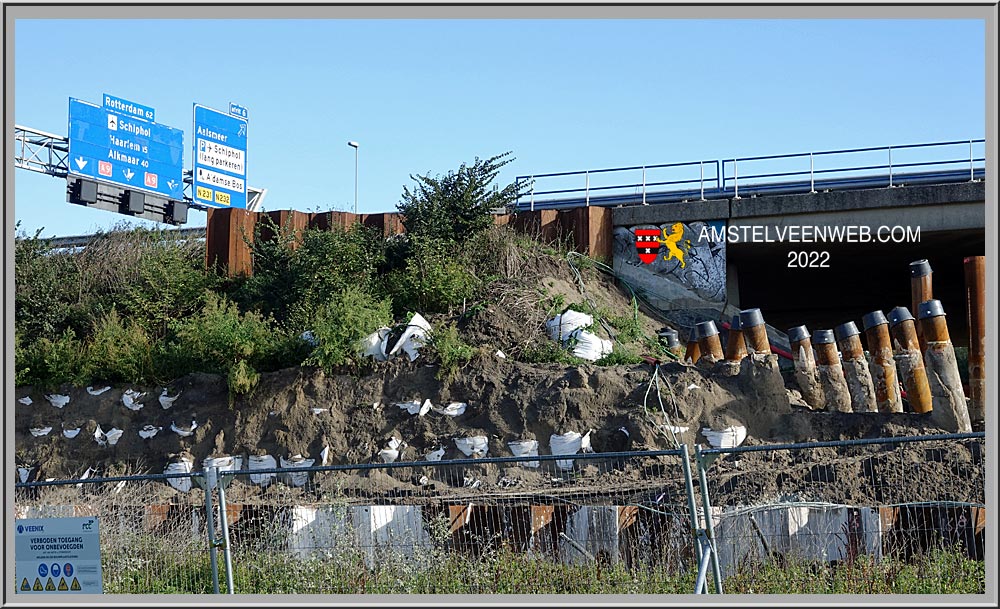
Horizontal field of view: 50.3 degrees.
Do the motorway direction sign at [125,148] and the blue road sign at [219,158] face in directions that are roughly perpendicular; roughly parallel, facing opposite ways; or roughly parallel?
roughly parallel

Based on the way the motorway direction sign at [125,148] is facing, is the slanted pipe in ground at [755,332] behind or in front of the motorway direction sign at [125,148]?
in front

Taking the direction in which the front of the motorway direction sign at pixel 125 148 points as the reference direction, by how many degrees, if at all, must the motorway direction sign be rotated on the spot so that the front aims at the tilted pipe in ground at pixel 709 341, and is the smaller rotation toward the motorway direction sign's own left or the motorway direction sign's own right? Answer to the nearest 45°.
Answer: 0° — it already faces it

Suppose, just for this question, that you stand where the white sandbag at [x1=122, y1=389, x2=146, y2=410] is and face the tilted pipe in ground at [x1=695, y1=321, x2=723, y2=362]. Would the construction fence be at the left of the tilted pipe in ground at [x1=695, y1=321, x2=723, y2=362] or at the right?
right

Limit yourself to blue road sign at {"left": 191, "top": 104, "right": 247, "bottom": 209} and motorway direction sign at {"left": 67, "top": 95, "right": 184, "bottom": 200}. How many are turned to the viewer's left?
0

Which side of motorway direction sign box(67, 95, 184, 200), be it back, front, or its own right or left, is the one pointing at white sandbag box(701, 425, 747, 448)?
front

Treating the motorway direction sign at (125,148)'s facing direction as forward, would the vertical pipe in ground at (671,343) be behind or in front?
in front

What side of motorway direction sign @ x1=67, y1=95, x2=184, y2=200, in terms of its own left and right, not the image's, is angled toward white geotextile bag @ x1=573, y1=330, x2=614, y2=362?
front

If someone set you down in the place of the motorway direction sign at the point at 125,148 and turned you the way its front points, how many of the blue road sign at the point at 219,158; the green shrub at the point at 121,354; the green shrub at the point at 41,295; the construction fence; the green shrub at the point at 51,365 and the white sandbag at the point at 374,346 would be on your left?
1
